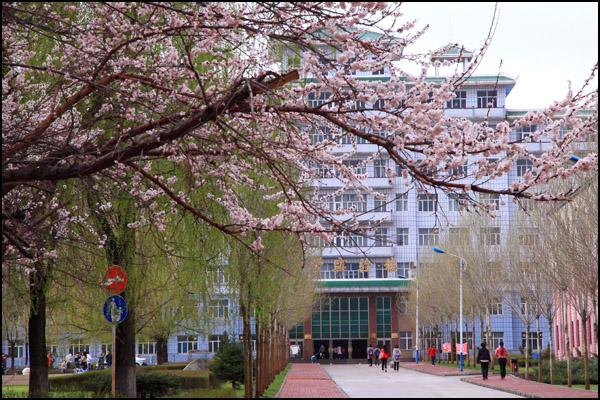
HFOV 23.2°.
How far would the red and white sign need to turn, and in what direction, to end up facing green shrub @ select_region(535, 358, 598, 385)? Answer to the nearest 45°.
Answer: approximately 135° to its left

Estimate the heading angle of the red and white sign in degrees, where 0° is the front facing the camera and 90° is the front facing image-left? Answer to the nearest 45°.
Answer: approximately 0°
